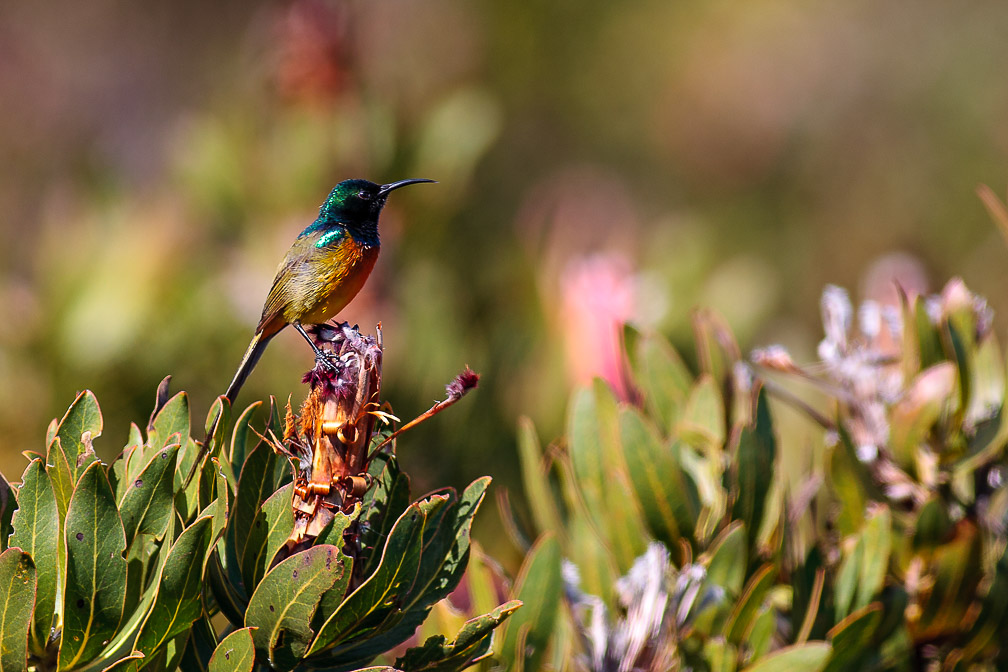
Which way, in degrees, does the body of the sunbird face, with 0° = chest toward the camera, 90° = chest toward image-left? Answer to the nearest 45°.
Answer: approximately 270°

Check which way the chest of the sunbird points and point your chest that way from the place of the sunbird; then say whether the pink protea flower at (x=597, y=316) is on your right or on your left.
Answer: on your left
